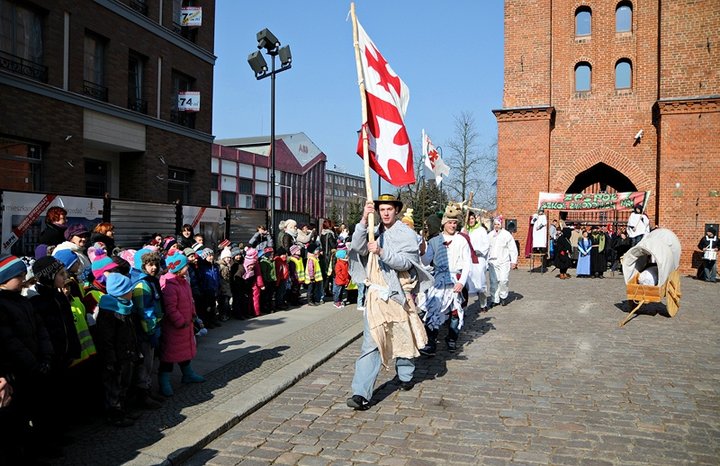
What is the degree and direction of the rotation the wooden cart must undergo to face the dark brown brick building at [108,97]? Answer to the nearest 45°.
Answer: approximately 45° to its right

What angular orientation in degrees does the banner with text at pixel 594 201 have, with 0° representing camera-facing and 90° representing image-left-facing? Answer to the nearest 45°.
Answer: approximately 0°

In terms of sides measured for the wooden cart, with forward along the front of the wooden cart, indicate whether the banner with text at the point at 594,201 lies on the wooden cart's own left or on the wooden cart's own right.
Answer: on the wooden cart's own right

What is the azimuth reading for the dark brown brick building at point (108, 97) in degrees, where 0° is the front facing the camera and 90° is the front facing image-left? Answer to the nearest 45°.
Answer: approximately 315°

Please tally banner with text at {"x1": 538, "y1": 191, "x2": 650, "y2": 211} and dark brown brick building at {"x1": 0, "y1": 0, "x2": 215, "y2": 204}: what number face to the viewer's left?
0

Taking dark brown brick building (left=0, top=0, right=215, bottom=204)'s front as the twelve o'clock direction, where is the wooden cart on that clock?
The wooden cart is roughly at 12 o'clock from the dark brown brick building.

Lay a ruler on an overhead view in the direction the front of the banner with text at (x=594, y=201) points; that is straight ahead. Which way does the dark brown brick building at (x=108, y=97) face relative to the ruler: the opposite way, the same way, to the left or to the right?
to the left

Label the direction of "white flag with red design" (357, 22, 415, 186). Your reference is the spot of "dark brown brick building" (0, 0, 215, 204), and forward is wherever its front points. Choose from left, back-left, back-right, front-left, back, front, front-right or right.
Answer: front-right

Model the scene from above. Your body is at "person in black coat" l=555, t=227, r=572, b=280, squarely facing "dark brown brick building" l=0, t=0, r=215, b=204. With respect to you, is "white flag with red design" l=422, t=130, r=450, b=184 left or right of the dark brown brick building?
left

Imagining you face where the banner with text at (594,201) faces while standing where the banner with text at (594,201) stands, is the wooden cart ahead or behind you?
ahead

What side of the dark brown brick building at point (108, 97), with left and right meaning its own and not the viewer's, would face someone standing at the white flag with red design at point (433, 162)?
front

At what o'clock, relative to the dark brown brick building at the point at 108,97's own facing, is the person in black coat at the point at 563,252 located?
The person in black coat is roughly at 11 o'clock from the dark brown brick building.

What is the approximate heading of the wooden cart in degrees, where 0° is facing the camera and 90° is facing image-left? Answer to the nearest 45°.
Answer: approximately 45°
